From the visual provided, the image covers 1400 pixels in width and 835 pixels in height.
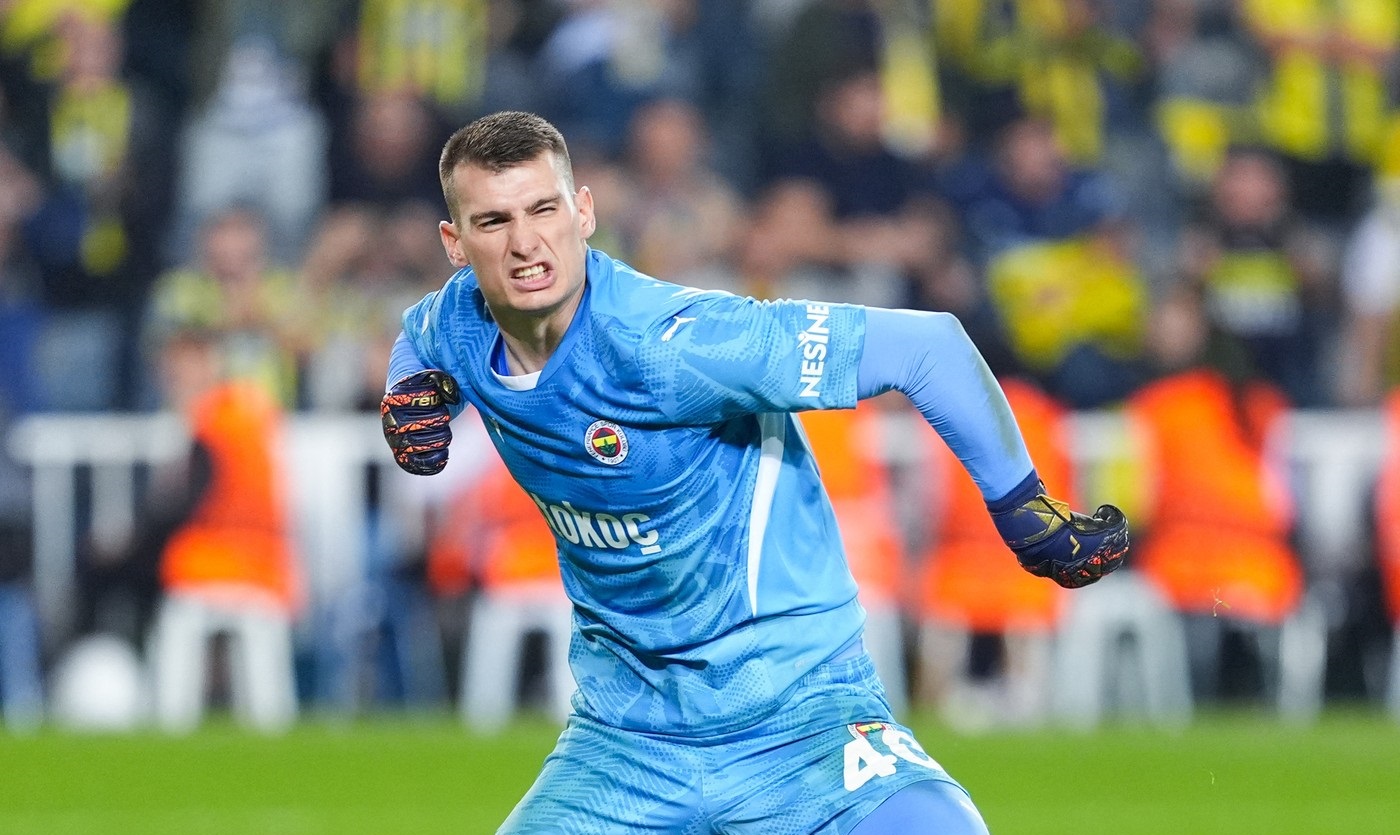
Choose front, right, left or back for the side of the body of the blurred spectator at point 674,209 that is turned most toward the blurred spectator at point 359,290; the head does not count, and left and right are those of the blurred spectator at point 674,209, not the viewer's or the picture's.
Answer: right

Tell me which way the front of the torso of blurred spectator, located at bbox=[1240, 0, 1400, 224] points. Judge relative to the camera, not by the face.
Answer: toward the camera

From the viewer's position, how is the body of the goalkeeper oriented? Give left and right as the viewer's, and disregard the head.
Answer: facing the viewer and to the left of the viewer

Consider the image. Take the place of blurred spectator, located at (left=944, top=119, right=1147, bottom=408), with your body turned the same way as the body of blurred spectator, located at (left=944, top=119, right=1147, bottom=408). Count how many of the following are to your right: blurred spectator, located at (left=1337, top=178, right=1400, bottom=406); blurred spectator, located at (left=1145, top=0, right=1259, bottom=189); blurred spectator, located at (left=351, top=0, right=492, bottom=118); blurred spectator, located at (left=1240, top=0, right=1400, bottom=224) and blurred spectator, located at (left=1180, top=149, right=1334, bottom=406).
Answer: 1

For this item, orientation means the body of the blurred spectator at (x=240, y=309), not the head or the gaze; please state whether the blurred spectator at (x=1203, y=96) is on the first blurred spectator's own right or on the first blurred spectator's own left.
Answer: on the first blurred spectator's own left

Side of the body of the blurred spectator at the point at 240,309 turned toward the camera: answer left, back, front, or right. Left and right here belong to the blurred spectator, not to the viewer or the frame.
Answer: front

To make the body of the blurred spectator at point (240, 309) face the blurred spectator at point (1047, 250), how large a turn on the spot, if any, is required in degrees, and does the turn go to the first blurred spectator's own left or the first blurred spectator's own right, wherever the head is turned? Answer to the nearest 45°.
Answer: approximately 90° to the first blurred spectator's own left

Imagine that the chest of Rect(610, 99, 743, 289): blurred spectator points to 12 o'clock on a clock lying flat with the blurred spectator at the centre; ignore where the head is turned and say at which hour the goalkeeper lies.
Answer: The goalkeeper is roughly at 12 o'clock from the blurred spectator.

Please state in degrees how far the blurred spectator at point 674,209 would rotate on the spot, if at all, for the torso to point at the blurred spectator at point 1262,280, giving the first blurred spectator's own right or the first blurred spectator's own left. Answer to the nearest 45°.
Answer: approximately 90° to the first blurred spectator's own left

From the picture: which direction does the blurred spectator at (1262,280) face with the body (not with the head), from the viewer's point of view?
toward the camera

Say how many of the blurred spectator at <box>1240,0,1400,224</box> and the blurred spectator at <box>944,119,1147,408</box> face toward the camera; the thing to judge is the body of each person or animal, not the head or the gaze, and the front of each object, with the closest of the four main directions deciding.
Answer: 2

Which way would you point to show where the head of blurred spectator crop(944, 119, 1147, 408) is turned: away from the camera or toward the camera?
toward the camera

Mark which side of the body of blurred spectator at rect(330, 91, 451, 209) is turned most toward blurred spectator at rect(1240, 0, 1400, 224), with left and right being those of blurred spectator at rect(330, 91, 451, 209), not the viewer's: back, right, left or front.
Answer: left

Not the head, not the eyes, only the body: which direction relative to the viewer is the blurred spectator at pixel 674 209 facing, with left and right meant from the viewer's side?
facing the viewer
